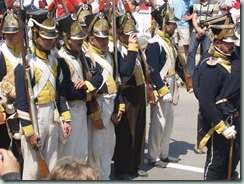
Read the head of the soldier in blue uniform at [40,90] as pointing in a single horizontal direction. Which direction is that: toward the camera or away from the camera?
toward the camera

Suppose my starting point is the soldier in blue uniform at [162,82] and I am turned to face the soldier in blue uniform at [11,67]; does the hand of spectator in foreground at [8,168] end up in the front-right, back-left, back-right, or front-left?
front-left

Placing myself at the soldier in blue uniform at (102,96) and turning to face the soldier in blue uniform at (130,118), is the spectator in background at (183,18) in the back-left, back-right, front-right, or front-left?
front-left

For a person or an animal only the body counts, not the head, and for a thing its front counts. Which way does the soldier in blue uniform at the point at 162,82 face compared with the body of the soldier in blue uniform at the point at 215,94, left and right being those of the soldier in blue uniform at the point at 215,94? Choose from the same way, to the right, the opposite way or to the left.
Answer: the same way

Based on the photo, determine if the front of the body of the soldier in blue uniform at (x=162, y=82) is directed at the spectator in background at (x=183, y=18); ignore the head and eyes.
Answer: no

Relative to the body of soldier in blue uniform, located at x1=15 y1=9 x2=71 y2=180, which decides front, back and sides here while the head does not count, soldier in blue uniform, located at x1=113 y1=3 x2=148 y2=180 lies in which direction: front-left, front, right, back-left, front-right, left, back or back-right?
left

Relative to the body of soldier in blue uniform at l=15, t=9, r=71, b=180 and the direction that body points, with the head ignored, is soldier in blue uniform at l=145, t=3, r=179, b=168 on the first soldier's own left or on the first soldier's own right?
on the first soldier's own left
